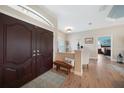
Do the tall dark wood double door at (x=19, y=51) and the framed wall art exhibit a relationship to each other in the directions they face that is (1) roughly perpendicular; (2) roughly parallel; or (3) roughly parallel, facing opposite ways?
roughly perpendicular

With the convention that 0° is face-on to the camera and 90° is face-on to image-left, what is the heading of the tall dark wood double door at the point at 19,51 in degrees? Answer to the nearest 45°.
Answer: approximately 315°

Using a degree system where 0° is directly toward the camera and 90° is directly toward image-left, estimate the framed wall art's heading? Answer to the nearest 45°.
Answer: approximately 0°

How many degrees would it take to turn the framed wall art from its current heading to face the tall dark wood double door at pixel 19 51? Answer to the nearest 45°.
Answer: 0° — it already faces it

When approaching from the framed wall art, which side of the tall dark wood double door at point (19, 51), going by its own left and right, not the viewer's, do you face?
left
